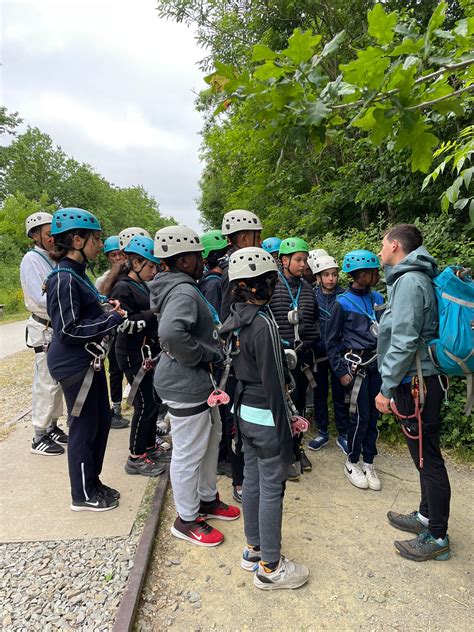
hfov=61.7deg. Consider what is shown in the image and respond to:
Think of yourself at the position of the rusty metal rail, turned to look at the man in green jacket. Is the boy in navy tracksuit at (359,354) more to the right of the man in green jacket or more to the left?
left

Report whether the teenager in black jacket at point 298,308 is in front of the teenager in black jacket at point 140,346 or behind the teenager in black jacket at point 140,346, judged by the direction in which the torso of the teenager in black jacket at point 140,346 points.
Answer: in front

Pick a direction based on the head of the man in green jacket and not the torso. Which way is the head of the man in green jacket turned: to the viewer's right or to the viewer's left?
to the viewer's left

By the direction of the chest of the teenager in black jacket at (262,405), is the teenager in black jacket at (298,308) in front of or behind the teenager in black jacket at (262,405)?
in front

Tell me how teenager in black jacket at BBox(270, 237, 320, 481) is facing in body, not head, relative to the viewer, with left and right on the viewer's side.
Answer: facing the viewer and to the right of the viewer

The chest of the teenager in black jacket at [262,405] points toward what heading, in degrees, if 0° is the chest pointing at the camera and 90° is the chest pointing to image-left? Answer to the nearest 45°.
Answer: approximately 225°

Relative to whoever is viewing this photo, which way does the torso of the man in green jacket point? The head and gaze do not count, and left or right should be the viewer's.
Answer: facing to the left of the viewer

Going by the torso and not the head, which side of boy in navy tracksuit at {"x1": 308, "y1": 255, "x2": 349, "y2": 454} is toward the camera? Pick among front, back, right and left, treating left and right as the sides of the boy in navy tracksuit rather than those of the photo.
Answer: front

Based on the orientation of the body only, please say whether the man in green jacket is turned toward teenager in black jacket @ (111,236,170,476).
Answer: yes

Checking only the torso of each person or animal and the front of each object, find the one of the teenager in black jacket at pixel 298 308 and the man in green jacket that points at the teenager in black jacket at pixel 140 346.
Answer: the man in green jacket
